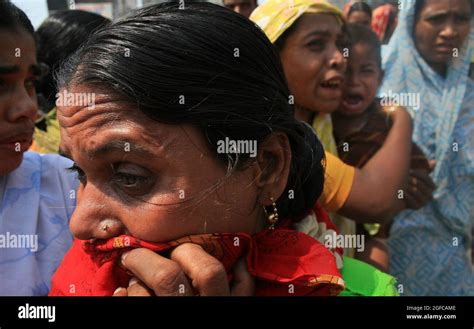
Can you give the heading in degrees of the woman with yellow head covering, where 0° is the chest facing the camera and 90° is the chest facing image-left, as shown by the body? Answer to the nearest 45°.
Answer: approximately 315°

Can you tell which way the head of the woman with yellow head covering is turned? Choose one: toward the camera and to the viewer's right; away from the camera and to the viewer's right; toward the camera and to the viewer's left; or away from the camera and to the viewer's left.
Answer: toward the camera and to the viewer's right
